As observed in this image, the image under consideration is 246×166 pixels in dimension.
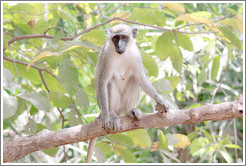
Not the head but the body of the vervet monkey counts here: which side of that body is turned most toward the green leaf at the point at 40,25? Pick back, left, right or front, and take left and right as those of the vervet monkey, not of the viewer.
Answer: right

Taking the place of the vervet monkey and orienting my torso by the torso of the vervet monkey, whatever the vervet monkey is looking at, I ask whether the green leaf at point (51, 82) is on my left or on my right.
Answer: on my right

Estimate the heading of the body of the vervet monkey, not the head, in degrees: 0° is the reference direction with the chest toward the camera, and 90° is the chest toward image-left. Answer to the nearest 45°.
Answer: approximately 0°

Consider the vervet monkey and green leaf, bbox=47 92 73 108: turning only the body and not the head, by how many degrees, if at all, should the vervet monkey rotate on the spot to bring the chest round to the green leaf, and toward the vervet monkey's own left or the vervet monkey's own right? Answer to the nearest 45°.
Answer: approximately 135° to the vervet monkey's own right

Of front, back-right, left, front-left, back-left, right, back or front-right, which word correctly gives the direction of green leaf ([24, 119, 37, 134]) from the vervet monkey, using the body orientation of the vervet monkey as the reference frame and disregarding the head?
back-right
